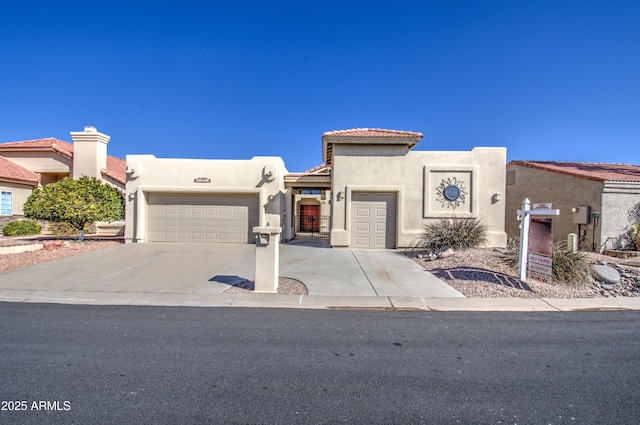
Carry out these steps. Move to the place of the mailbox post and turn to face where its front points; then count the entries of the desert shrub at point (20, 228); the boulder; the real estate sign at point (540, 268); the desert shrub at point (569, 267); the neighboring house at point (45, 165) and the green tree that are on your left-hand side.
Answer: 3

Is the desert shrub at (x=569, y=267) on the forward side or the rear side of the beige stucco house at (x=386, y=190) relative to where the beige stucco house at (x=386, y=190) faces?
on the forward side

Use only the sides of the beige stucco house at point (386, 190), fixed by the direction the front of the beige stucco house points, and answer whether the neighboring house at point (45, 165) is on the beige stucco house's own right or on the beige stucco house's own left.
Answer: on the beige stucco house's own right

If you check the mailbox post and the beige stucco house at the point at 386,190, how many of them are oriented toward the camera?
2

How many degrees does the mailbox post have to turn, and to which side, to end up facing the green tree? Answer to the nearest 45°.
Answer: approximately 135° to its right

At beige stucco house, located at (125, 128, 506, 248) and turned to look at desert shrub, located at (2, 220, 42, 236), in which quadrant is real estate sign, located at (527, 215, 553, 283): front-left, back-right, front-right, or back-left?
back-left

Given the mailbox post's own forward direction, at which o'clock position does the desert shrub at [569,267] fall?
The desert shrub is roughly at 9 o'clock from the mailbox post.

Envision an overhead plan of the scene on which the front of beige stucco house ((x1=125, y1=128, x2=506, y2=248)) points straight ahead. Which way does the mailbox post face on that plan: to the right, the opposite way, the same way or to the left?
the same way

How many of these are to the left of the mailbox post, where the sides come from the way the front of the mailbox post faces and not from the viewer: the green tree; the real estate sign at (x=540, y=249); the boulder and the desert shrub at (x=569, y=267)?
3

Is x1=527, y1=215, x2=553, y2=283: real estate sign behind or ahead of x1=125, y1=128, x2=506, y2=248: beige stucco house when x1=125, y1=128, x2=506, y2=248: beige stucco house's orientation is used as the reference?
ahead

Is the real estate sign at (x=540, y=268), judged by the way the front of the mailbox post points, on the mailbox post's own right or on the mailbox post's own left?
on the mailbox post's own left

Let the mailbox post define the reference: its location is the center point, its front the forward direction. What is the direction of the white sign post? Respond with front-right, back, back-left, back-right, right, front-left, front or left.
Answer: left

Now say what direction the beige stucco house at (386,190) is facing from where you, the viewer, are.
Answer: facing the viewer

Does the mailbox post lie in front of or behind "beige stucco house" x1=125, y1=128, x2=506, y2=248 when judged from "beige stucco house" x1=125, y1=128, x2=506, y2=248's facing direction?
in front

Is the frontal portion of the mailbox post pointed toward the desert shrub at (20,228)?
no

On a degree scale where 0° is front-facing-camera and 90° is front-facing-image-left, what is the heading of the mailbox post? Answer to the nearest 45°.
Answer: approximately 0°

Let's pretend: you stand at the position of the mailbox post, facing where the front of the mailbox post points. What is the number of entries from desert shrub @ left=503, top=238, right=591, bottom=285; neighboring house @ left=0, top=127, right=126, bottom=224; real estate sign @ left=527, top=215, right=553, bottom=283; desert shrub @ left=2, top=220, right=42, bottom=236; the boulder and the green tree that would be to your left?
3
